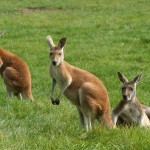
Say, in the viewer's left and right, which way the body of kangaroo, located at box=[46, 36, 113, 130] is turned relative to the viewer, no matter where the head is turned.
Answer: facing the viewer and to the left of the viewer

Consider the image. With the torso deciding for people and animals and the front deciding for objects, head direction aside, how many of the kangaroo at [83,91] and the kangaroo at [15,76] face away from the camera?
0

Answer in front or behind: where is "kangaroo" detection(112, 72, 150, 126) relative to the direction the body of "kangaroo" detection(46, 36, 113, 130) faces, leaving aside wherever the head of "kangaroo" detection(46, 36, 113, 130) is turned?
behind

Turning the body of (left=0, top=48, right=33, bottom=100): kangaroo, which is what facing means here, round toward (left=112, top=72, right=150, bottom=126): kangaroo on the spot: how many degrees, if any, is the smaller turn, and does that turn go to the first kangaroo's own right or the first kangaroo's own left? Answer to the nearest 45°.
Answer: approximately 135° to the first kangaroo's own left

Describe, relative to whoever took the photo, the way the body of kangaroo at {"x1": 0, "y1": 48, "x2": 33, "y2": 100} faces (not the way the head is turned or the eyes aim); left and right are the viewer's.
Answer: facing to the left of the viewer
